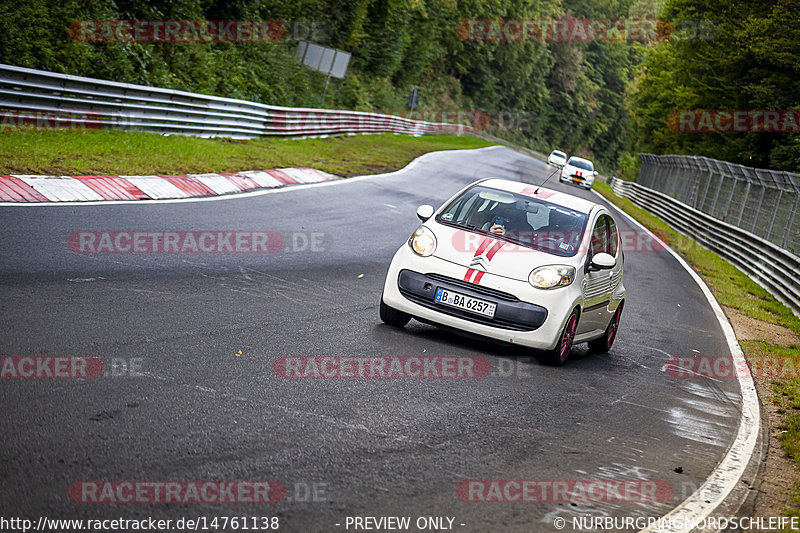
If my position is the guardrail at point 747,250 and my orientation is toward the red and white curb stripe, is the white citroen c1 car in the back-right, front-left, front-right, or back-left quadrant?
front-left

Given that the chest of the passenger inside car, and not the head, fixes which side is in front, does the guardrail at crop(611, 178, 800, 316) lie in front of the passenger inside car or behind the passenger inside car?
behind

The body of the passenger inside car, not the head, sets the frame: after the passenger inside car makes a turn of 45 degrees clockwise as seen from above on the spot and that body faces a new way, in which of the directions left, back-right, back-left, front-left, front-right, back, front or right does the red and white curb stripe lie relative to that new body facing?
front-right

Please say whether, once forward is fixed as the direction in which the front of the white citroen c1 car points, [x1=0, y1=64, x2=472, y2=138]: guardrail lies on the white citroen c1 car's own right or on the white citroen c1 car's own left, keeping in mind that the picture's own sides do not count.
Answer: on the white citroen c1 car's own right

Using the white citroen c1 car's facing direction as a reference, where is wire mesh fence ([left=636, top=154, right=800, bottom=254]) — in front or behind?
behind

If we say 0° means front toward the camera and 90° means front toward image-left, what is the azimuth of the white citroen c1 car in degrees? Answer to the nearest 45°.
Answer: approximately 45°
